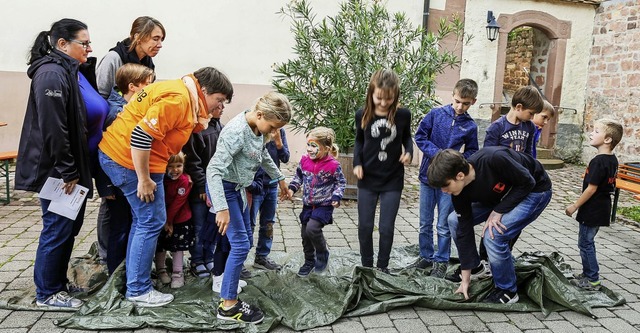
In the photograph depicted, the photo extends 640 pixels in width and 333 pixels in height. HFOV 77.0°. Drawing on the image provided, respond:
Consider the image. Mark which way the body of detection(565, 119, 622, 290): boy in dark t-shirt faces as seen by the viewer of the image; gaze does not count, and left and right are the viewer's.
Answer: facing to the left of the viewer

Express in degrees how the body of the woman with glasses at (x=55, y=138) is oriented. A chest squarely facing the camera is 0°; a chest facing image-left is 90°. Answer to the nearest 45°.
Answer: approximately 270°

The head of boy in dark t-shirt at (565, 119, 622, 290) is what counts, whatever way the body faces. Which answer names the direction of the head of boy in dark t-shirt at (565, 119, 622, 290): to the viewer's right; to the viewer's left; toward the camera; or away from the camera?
to the viewer's left
